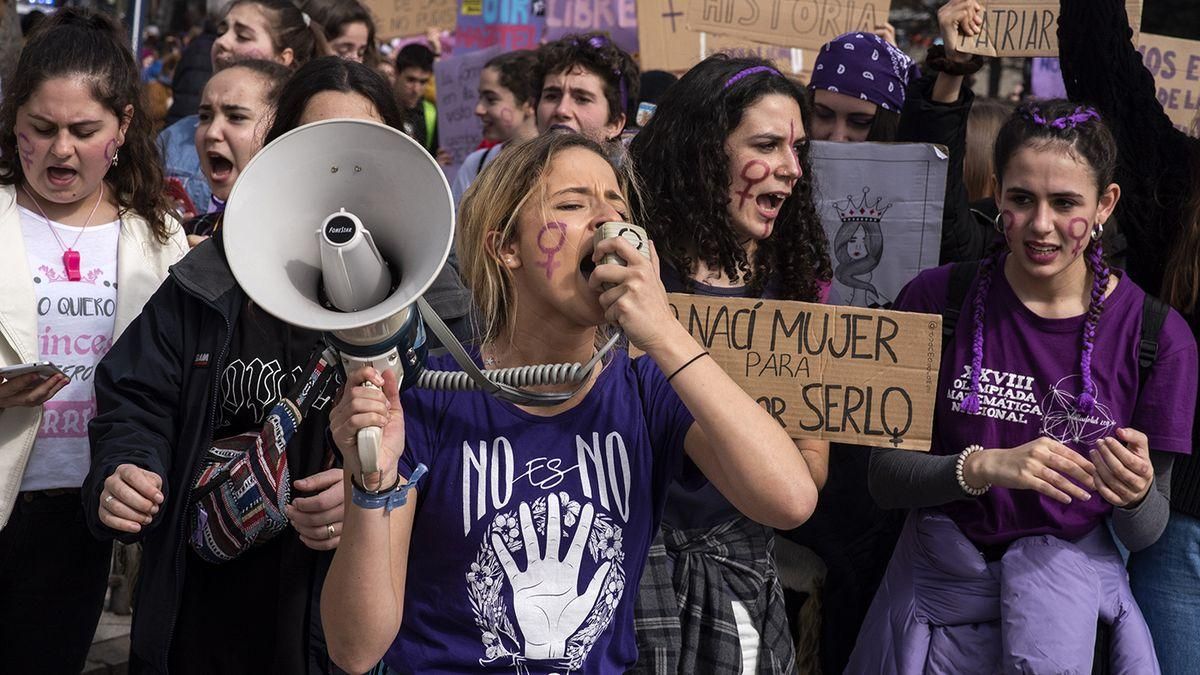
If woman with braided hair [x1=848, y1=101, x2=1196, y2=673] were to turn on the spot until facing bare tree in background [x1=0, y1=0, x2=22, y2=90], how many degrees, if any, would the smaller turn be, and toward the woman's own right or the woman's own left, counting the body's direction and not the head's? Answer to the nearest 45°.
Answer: approximately 135° to the woman's own right

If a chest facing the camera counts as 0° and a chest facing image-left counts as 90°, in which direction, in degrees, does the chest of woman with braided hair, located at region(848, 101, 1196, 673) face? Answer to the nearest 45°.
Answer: approximately 0°
